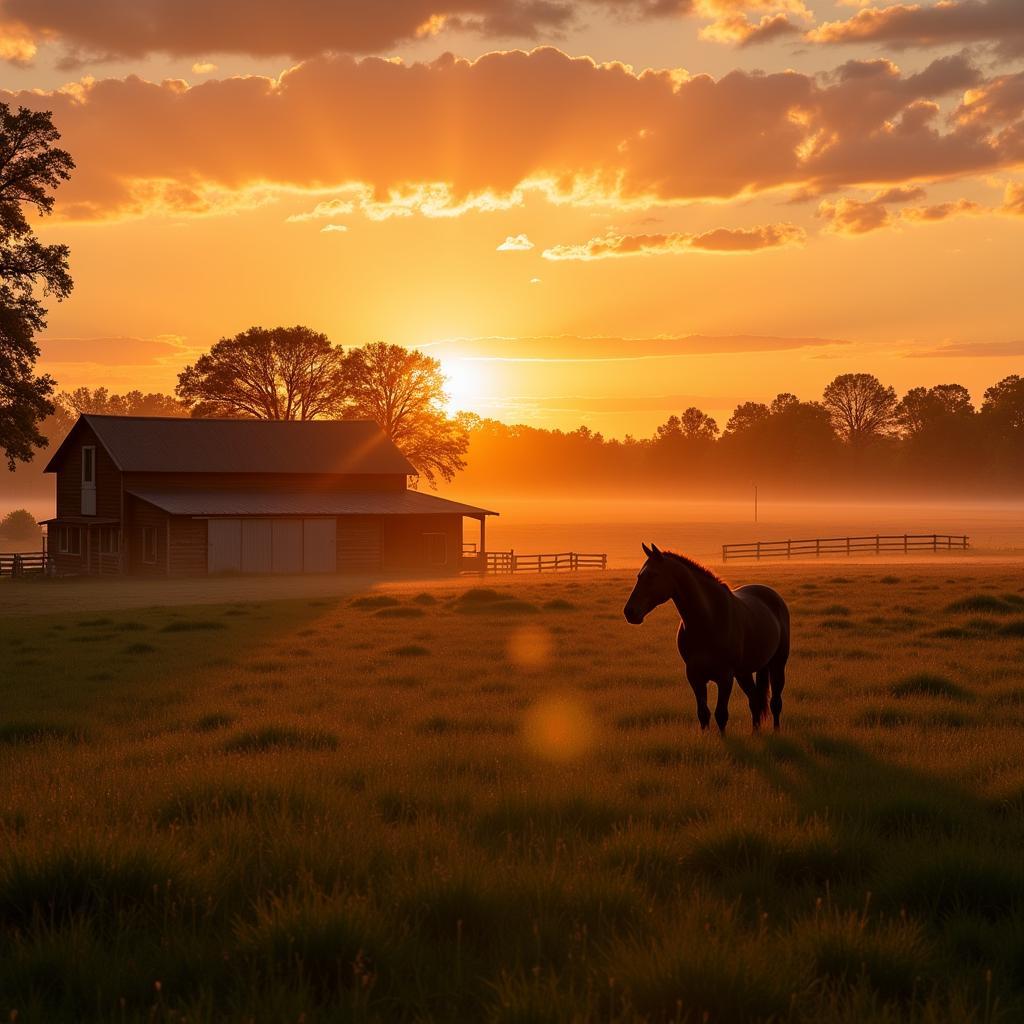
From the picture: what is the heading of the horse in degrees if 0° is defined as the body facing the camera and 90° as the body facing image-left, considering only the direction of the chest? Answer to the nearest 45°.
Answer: approximately 45°
